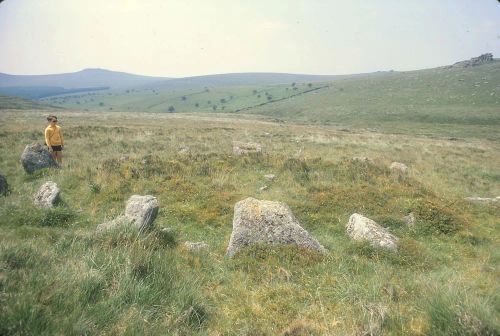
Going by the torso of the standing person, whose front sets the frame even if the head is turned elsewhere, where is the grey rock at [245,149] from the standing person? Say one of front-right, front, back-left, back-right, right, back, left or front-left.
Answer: front-left

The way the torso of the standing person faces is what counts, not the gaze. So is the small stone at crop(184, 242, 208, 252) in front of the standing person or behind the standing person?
in front

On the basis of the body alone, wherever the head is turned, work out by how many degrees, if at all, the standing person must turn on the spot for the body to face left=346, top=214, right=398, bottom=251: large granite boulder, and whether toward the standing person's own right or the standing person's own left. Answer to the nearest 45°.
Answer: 0° — they already face it

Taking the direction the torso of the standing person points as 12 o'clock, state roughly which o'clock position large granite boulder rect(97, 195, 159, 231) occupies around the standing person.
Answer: The large granite boulder is roughly at 1 o'clock from the standing person.

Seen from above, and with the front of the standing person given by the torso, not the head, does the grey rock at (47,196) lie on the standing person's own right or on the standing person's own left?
on the standing person's own right

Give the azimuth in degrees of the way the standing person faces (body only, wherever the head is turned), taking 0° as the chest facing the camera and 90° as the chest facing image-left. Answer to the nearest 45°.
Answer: approximately 315°

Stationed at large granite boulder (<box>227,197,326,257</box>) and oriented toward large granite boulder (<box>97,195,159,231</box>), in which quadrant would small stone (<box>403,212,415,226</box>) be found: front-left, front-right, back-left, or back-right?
back-right

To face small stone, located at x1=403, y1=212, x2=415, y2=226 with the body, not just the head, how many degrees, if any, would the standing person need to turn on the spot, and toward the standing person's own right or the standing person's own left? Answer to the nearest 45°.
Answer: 0° — they already face it

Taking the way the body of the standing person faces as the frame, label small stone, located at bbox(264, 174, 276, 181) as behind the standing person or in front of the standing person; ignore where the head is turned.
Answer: in front

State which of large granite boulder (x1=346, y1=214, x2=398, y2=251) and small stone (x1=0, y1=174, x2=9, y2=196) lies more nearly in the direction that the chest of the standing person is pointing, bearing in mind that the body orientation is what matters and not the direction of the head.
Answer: the large granite boulder
